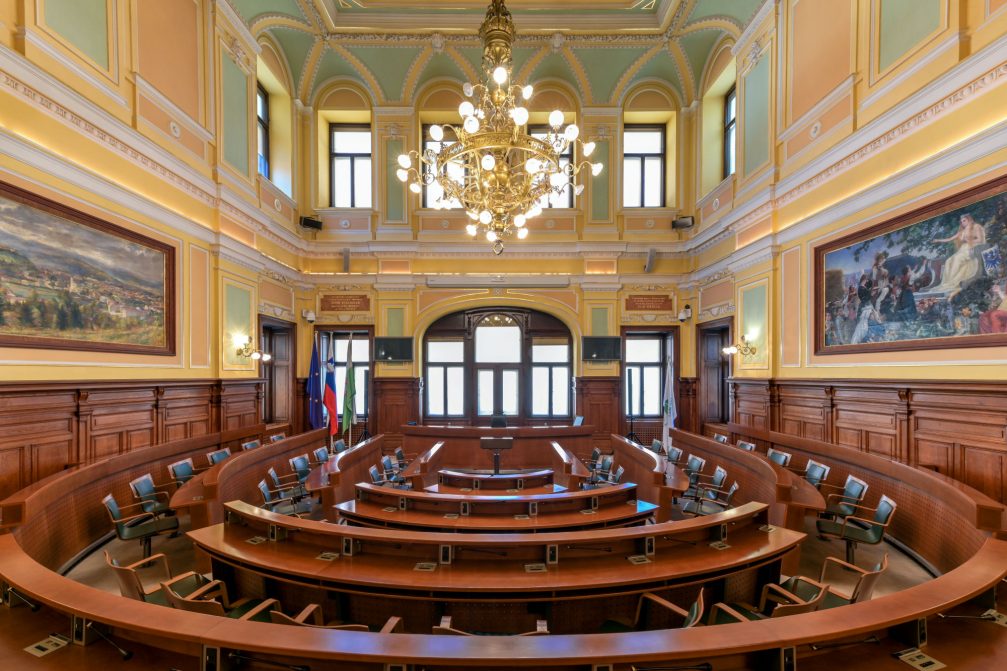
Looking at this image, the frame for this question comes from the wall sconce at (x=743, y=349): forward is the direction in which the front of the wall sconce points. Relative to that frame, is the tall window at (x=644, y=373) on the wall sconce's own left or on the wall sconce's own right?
on the wall sconce's own right

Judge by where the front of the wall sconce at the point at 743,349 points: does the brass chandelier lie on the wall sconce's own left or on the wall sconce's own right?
on the wall sconce's own left

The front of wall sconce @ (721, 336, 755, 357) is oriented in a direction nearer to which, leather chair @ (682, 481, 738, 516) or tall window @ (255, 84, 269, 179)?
the tall window

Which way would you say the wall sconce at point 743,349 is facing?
to the viewer's left

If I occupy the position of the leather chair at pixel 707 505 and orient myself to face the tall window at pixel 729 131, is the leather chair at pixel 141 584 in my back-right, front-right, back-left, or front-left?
back-left

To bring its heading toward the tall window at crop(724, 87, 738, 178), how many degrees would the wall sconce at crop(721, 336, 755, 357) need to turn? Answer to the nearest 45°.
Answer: approximately 90° to its right

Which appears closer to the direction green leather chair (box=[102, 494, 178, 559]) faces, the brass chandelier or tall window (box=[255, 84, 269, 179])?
the brass chandelier

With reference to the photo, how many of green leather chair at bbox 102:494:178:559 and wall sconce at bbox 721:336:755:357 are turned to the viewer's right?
1

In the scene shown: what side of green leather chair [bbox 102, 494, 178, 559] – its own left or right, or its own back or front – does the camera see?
right
